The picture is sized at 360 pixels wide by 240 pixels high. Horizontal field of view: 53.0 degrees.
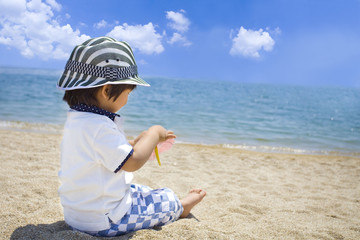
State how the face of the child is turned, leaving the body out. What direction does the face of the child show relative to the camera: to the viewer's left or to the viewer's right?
to the viewer's right

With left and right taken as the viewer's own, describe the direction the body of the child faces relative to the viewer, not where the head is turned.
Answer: facing away from the viewer and to the right of the viewer
